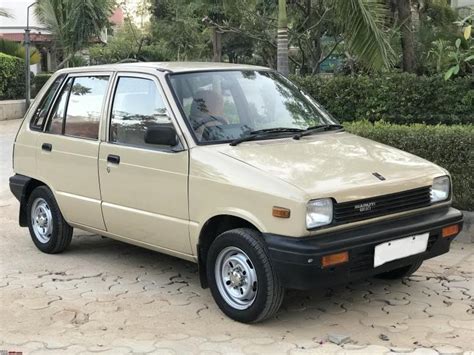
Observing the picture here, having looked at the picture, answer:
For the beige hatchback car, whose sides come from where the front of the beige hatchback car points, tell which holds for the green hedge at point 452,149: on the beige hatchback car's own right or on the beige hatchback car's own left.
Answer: on the beige hatchback car's own left

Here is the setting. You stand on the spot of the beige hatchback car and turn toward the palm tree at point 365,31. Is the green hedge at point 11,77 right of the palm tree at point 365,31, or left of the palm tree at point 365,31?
left

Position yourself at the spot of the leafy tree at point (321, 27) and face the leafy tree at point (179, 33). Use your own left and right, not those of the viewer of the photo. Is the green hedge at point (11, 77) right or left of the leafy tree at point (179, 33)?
left

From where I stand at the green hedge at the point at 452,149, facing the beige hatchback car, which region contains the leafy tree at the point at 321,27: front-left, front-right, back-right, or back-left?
back-right

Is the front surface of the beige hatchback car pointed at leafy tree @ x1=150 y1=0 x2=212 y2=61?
no

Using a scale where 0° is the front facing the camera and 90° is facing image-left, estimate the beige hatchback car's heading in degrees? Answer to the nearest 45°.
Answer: approximately 315°

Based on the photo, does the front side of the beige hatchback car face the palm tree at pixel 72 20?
no

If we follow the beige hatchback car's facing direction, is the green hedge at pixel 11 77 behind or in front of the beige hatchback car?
behind

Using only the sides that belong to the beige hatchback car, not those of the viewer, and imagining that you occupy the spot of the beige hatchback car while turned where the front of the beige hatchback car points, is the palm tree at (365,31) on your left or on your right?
on your left

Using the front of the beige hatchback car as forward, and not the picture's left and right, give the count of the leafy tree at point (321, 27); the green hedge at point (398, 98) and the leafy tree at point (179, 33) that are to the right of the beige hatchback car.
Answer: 0

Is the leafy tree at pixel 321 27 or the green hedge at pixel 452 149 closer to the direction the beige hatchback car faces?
the green hedge

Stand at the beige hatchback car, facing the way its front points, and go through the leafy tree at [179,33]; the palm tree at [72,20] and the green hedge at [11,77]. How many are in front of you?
0

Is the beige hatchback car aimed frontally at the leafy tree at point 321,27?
no

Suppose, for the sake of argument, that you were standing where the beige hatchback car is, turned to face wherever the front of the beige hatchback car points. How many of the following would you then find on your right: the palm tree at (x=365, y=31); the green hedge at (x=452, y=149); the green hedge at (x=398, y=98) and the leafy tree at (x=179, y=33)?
0
